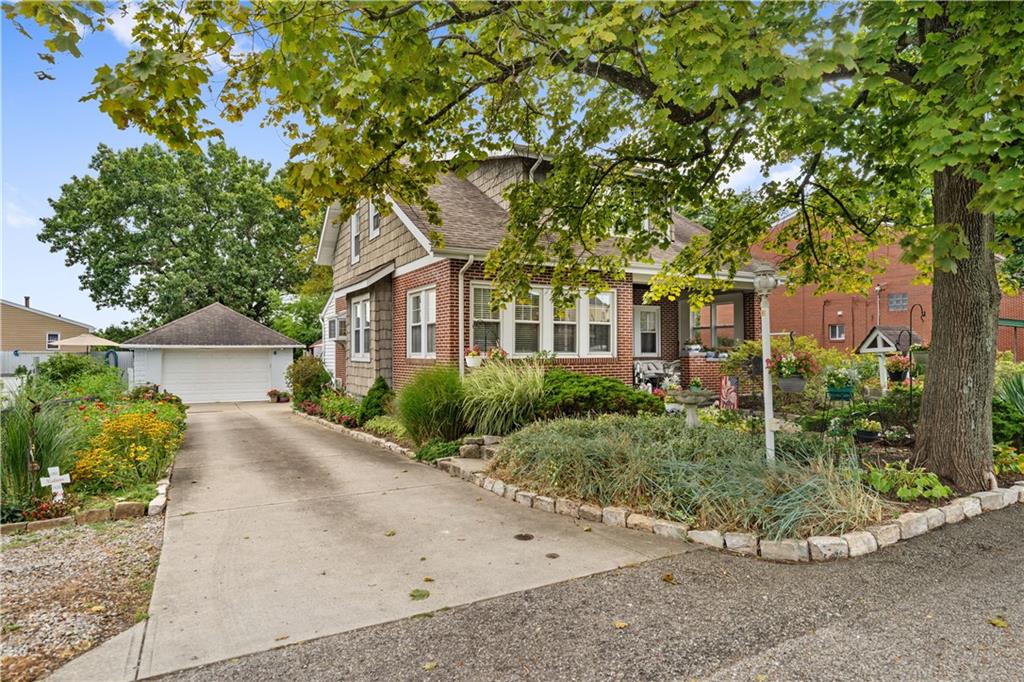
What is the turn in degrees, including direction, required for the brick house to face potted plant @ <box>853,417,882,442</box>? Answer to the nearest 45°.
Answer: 0° — it already faces it

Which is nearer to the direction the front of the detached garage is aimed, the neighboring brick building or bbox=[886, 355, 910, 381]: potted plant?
the potted plant

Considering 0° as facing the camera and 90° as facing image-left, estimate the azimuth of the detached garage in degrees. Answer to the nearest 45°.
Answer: approximately 0°

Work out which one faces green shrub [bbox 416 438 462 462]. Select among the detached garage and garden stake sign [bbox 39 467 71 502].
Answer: the detached garage

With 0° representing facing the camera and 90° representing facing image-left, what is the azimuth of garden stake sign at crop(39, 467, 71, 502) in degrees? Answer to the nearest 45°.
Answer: approximately 0°

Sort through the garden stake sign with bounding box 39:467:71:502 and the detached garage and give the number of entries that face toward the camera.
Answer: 2

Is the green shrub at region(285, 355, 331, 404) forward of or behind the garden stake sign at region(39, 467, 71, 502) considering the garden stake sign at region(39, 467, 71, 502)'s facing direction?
behind
